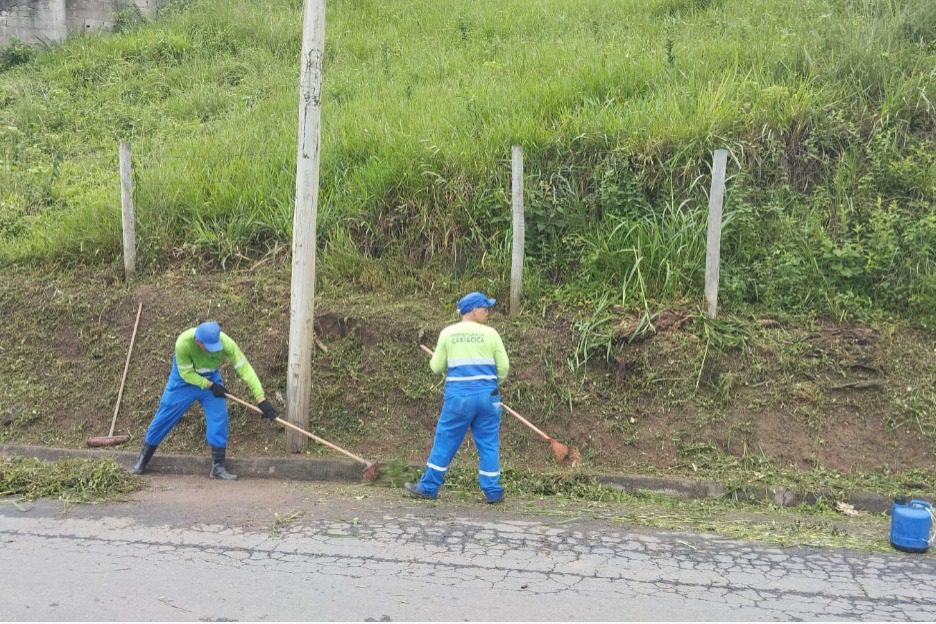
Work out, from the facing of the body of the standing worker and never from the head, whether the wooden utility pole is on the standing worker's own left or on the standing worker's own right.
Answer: on the standing worker's own left

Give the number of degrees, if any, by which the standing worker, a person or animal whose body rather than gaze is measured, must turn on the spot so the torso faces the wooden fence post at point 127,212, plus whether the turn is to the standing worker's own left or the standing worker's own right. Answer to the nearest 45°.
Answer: approximately 45° to the standing worker's own left

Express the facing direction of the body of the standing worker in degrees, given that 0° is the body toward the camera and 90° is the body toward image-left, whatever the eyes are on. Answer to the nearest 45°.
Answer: approximately 180°

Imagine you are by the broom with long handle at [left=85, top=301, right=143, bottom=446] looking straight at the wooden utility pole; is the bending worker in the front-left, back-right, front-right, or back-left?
front-right

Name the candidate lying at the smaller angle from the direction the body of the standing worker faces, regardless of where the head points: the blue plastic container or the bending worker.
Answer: the bending worker

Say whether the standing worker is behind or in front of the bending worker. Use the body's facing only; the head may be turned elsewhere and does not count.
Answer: in front

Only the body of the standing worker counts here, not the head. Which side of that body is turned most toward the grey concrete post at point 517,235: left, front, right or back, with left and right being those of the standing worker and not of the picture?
front

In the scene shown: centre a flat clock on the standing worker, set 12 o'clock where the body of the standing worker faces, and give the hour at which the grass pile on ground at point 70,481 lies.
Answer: The grass pile on ground is roughly at 9 o'clock from the standing worker.

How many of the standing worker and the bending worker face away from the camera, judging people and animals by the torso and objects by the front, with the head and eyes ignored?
1

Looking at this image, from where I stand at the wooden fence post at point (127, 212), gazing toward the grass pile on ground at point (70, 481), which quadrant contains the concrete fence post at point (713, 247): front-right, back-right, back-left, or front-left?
front-left

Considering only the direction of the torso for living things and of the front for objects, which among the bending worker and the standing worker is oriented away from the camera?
the standing worker

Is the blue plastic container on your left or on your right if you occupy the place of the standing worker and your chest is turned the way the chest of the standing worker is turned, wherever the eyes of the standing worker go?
on your right

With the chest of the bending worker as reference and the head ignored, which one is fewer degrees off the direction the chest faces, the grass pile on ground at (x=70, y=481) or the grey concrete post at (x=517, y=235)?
the grey concrete post

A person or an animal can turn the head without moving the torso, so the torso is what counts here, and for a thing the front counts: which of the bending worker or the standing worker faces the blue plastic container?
the bending worker

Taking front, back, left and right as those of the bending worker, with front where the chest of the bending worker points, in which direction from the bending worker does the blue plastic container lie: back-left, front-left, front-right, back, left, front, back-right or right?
front
